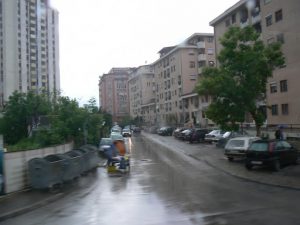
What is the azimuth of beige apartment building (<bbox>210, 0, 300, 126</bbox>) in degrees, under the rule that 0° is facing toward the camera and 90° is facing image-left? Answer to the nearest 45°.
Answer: approximately 45°

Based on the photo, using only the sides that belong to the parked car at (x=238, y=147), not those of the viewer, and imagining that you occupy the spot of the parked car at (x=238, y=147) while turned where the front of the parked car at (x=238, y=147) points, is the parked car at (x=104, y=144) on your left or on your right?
on your left

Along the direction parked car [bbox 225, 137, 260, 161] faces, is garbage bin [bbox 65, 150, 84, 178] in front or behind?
behind

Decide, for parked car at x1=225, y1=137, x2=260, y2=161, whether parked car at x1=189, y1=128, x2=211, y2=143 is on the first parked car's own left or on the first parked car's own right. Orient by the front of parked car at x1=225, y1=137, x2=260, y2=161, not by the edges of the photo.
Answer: on the first parked car's own left

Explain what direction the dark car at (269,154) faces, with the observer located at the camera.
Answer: facing away from the viewer and to the right of the viewer

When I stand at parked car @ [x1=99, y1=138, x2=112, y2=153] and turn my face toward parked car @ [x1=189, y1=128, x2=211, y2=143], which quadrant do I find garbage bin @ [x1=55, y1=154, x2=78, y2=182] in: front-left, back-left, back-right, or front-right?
back-right

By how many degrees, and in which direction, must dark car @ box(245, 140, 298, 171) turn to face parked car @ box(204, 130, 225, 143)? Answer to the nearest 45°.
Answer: approximately 45° to its left

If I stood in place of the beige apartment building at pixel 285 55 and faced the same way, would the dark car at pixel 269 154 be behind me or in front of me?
in front

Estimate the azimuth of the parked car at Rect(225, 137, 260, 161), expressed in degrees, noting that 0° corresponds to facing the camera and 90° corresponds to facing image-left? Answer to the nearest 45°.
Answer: approximately 225°

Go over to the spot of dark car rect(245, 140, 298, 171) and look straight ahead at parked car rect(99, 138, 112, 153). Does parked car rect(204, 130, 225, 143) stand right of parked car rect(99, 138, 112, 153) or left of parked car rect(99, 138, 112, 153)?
right

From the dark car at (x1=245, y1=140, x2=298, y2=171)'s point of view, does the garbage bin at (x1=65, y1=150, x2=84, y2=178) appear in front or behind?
behind
